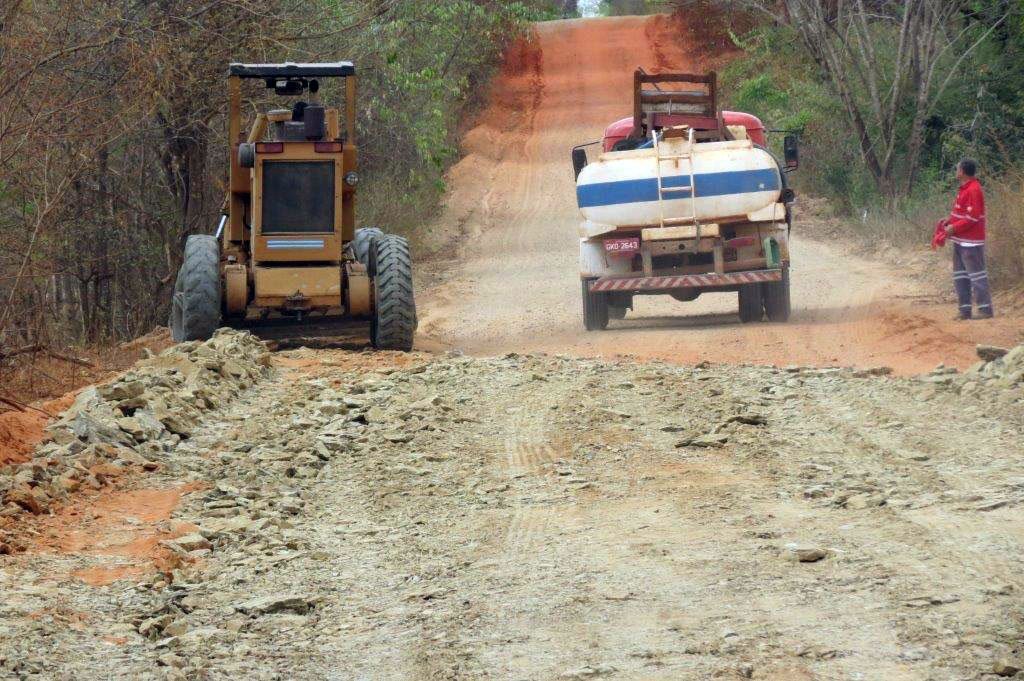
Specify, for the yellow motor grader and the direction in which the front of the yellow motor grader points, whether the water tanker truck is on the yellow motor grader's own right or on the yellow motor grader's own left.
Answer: on the yellow motor grader's own right

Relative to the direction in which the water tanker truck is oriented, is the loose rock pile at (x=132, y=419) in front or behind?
behind

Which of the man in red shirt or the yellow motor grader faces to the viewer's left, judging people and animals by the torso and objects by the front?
the man in red shirt

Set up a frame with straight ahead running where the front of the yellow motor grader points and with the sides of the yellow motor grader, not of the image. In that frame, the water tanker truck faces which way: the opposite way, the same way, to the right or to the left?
the same way

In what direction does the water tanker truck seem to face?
away from the camera

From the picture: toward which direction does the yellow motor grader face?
away from the camera

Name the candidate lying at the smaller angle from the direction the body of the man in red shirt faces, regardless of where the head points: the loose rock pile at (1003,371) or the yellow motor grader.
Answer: the yellow motor grader

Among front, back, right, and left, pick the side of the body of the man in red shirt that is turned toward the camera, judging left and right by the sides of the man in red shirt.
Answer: left

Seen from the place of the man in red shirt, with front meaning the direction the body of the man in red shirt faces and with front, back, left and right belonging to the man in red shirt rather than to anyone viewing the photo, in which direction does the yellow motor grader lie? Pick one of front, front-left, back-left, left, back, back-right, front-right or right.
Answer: front-left

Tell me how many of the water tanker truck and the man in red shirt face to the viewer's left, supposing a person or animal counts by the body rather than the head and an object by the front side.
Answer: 1

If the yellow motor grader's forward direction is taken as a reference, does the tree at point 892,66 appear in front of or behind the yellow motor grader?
in front

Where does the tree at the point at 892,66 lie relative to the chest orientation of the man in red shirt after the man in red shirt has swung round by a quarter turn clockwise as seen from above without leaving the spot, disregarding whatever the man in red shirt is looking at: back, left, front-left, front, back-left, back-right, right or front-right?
front

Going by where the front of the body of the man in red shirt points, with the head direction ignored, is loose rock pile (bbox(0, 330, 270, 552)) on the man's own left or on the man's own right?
on the man's own left

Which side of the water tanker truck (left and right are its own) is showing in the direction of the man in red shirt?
right

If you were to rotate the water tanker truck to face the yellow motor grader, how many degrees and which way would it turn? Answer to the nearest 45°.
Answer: approximately 135° to its left

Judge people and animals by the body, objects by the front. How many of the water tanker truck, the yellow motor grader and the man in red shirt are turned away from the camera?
2
